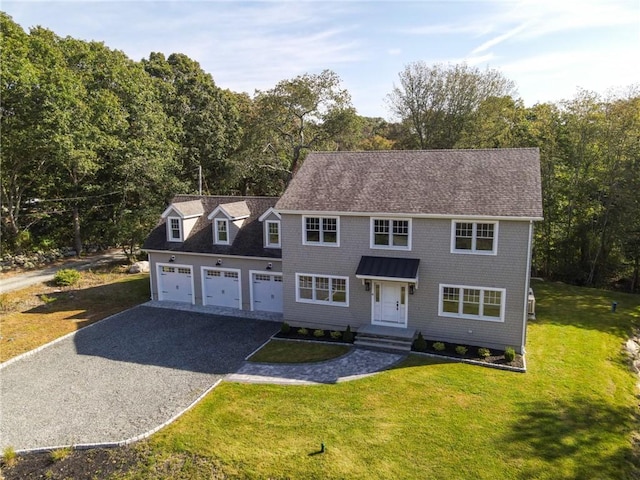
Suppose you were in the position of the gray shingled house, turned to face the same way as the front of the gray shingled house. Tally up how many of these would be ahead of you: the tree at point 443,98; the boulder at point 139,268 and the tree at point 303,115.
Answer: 0

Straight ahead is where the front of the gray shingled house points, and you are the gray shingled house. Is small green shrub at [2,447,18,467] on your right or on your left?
on your right

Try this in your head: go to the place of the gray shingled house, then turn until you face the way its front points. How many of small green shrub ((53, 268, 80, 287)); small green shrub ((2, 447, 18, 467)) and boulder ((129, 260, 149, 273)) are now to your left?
0

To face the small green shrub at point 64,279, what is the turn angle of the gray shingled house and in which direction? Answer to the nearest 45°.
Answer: approximately 90° to its right

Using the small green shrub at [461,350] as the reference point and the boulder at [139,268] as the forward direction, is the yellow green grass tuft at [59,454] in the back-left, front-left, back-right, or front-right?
front-left

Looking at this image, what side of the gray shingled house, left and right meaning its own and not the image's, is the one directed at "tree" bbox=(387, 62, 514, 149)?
back

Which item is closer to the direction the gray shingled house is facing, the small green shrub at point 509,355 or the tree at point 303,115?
the small green shrub

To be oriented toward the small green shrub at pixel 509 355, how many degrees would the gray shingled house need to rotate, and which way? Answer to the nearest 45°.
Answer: approximately 45° to its left

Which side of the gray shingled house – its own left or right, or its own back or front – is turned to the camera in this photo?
front

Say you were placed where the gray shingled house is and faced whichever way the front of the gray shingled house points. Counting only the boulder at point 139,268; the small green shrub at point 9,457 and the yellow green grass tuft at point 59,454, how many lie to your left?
0

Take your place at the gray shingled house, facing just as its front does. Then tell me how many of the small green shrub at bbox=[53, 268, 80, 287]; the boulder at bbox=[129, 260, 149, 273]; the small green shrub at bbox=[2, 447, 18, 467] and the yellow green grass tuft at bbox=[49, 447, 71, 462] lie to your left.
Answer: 0

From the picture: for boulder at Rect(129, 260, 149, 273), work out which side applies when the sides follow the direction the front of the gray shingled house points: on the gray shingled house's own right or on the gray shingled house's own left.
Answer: on the gray shingled house's own right

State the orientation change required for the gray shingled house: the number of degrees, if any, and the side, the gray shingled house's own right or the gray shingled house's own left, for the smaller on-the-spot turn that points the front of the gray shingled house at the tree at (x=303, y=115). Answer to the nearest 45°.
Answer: approximately 180°

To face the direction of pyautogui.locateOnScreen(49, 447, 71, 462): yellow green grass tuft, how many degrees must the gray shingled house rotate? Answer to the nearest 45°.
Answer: approximately 45° to its right
